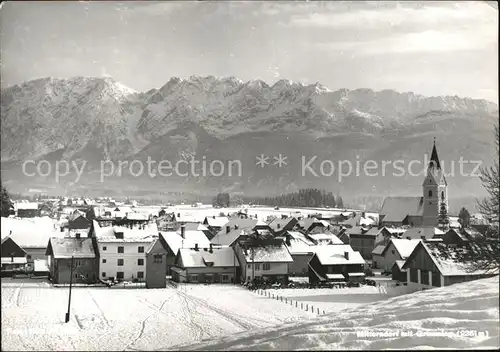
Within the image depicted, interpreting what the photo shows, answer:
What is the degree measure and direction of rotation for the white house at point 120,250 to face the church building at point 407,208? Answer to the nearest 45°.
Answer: approximately 90° to its left

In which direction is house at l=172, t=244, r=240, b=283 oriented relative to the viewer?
toward the camera

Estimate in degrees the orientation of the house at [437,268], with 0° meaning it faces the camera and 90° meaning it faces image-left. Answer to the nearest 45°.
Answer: approximately 45°

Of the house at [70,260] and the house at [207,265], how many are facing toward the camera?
2

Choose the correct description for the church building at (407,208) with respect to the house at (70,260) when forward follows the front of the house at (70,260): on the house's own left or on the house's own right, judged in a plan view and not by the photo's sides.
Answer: on the house's own left

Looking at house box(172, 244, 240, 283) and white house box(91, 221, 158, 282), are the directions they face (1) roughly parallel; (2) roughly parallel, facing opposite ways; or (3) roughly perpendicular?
roughly parallel

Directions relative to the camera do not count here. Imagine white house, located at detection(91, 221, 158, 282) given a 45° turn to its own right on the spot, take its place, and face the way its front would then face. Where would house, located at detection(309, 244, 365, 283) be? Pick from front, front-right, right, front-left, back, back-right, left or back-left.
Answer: back

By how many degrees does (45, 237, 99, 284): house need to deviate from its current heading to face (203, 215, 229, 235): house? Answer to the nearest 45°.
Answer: approximately 135° to its left

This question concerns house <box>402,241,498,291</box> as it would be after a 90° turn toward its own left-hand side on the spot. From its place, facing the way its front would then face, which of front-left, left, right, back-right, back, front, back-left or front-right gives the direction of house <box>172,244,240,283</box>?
back

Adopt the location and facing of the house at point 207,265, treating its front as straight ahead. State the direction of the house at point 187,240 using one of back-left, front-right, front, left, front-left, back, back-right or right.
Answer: back

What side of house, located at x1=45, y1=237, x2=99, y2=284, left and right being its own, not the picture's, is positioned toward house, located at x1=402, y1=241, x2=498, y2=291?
left

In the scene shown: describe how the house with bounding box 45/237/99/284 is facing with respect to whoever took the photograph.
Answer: facing the viewer

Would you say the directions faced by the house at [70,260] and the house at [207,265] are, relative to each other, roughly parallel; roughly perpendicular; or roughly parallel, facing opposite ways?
roughly parallel
